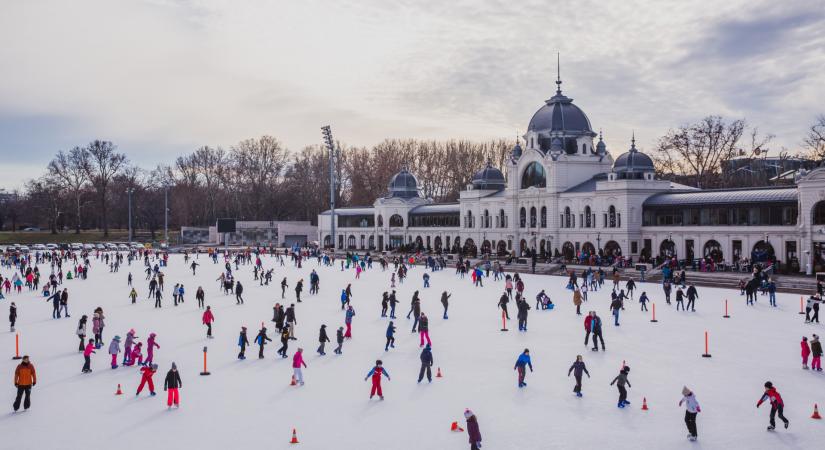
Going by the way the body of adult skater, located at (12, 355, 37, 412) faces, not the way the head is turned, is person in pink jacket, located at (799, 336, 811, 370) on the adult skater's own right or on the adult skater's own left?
on the adult skater's own left

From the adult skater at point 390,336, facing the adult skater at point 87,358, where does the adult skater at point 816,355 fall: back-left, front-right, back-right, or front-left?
back-left

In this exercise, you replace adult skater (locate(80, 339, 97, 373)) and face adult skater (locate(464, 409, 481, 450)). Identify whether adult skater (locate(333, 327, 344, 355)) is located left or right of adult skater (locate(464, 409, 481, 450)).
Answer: left

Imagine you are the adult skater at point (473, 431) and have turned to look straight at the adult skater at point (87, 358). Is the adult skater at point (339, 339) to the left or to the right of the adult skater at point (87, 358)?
right

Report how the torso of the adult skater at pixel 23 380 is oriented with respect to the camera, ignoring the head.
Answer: toward the camera
